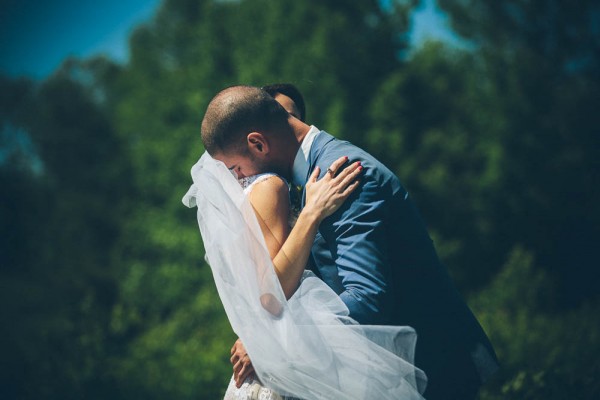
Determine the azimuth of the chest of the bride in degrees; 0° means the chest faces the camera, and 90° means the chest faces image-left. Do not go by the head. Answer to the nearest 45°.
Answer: approximately 270°

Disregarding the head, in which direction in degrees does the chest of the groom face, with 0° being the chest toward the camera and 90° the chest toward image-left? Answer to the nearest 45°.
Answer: approximately 90°

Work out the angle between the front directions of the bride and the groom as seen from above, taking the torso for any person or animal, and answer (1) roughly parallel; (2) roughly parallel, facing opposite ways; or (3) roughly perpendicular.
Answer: roughly parallel, facing opposite ways
